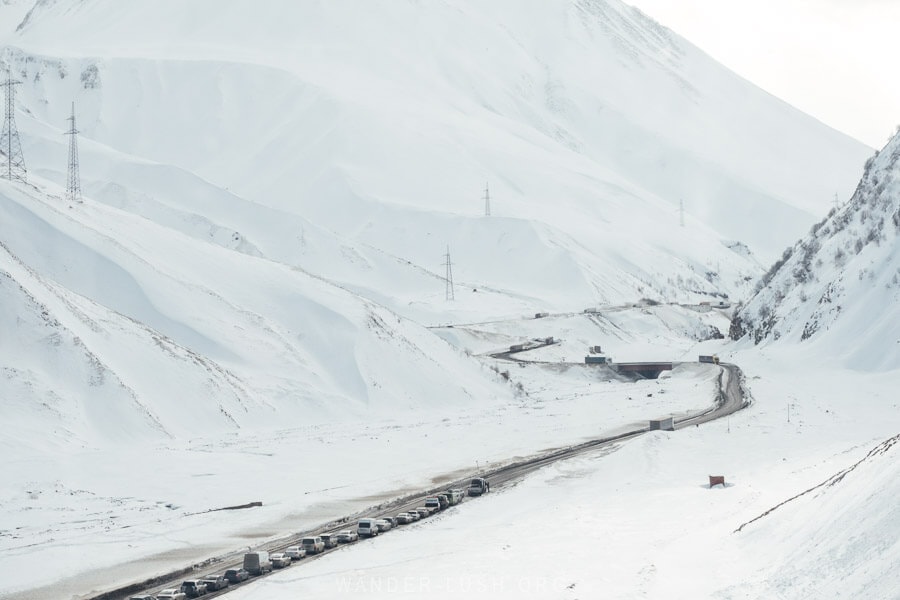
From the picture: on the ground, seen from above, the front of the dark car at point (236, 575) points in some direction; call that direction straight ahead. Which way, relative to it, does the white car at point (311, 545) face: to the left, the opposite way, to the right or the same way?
the same way

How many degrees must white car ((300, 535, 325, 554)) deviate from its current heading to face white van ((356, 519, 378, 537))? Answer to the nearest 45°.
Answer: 0° — it already faces it

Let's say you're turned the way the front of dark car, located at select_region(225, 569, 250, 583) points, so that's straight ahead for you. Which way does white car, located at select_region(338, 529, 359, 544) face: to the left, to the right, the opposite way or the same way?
the same way

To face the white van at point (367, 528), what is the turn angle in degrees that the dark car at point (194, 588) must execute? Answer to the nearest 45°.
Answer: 0° — it already faces it

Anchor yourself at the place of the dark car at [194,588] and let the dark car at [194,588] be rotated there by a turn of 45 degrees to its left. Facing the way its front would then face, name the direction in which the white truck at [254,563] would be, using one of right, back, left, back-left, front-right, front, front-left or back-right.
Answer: front-right

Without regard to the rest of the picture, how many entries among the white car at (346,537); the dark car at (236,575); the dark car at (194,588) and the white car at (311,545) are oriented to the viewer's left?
0

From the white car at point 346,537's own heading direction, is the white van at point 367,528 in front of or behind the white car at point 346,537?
in front

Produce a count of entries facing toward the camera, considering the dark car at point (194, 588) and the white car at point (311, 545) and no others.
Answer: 0

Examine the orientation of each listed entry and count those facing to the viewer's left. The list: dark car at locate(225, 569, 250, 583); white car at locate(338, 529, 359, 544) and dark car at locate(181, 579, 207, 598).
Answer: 0

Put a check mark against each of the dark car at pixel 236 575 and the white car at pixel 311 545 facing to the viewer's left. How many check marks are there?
0

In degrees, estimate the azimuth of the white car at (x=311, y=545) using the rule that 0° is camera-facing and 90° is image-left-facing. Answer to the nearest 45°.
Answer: approximately 225°

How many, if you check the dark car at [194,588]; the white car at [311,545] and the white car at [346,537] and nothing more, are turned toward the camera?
0

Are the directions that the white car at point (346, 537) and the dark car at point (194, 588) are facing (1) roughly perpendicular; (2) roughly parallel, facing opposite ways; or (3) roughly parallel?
roughly parallel

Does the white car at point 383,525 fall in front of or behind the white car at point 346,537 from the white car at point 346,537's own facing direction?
in front

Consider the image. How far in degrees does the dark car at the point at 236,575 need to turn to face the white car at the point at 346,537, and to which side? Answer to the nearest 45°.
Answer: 0° — it already faces it

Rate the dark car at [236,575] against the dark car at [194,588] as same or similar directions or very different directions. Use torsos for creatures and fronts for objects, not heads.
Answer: same or similar directions

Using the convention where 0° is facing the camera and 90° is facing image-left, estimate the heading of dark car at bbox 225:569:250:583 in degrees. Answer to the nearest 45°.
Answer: approximately 225°

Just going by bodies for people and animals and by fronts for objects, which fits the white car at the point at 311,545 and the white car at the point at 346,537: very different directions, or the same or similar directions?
same or similar directions
